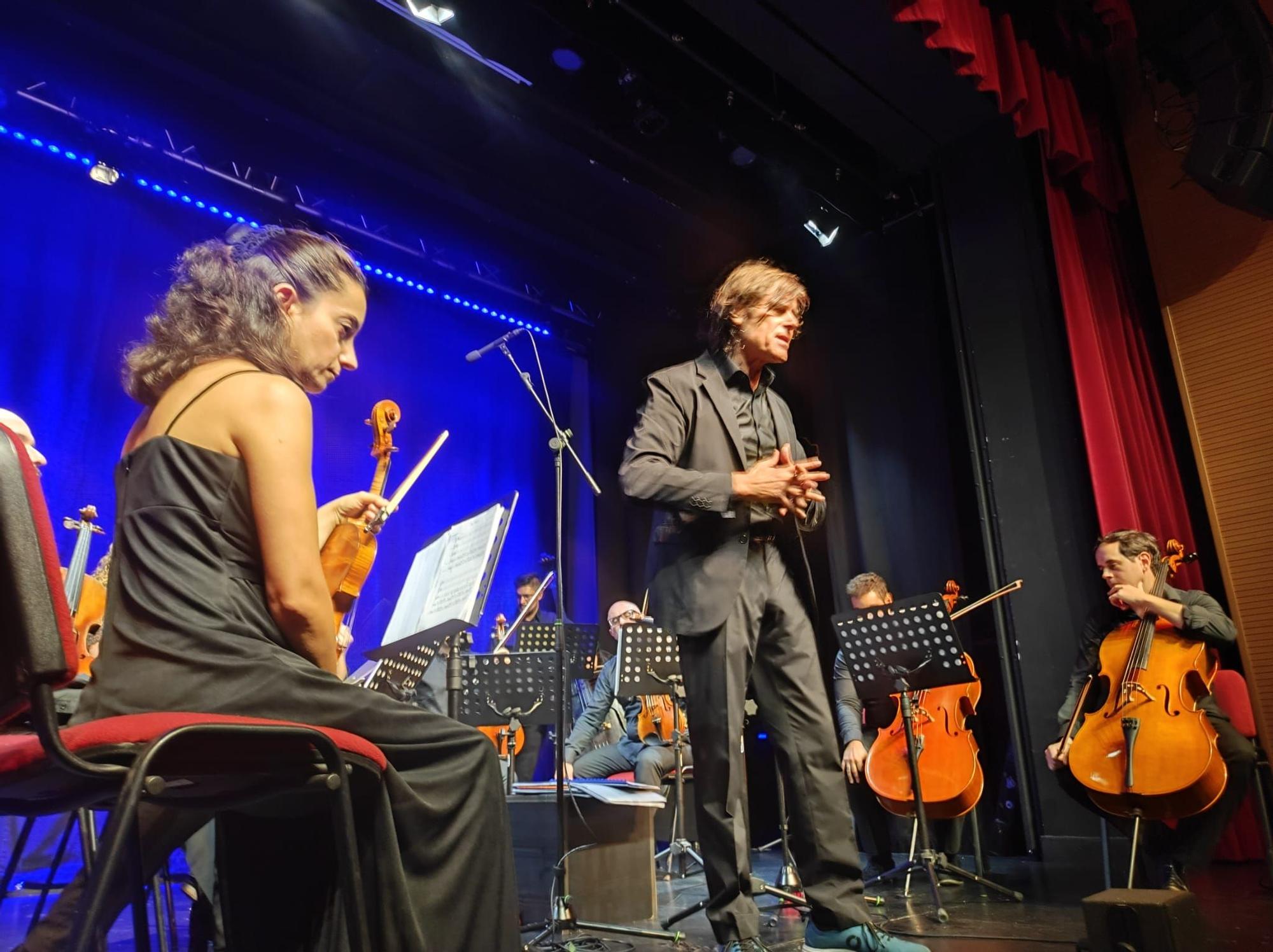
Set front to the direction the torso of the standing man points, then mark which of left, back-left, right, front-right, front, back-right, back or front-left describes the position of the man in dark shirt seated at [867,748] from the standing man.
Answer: back-left

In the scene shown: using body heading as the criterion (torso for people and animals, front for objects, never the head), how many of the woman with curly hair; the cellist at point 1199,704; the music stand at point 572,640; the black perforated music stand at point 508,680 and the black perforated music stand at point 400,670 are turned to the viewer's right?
1

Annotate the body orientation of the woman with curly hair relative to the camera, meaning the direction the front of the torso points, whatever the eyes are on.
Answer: to the viewer's right

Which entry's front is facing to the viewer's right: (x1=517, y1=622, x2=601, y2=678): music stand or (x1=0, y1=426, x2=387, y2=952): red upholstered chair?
the red upholstered chair

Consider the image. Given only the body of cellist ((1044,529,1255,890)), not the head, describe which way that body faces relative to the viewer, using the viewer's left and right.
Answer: facing the viewer

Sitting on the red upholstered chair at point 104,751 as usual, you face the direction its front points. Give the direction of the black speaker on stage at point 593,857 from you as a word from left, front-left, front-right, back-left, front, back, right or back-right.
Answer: front-left

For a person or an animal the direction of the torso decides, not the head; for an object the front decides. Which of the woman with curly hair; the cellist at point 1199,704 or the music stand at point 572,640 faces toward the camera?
the cellist

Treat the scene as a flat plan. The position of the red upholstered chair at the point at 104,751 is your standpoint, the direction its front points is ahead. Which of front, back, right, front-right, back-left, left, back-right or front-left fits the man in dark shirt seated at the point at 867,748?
front-left

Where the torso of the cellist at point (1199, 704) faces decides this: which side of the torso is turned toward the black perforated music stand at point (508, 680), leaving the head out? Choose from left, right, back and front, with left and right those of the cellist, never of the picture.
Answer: right

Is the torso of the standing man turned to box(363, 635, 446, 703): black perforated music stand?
no

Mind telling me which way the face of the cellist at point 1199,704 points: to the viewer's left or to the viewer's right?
to the viewer's left

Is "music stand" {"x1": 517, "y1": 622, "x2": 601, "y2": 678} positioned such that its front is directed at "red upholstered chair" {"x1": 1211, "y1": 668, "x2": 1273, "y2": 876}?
no

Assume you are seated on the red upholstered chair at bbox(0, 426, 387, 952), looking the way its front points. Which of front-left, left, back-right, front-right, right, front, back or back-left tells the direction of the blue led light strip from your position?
left

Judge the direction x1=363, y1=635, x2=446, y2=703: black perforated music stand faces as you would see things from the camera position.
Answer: facing the viewer and to the left of the viewer

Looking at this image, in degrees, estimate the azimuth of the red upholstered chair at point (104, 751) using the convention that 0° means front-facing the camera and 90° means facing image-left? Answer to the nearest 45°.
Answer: approximately 270°

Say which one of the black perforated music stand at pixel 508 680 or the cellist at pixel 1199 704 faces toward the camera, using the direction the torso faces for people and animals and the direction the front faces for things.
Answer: the cellist

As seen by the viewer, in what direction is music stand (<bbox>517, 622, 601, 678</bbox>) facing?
away from the camera

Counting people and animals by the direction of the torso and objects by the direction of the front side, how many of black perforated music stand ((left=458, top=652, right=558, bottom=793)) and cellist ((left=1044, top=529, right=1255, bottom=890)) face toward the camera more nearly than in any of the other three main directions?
1
